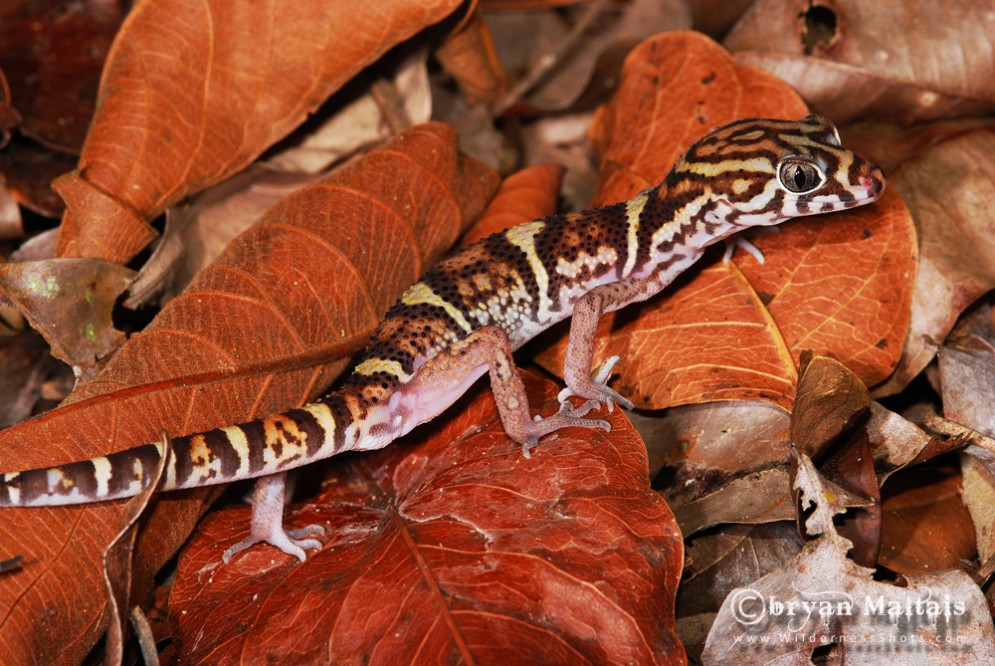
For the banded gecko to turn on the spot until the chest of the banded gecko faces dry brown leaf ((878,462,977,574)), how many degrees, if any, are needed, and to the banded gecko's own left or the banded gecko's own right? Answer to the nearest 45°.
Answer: approximately 45° to the banded gecko's own right

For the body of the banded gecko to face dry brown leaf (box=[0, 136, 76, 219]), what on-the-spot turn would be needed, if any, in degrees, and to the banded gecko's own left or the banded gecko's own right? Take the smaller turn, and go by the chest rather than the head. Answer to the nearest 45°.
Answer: approximately 135° to the banded gecko's own left

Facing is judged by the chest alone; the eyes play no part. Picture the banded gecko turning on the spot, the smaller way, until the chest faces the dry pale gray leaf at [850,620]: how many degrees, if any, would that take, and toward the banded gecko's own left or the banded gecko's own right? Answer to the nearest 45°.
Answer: approximately 90° to the banded gecko's own right

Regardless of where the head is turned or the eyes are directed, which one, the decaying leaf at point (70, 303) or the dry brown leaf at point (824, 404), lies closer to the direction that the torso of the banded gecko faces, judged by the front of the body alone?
the dry brown leaf

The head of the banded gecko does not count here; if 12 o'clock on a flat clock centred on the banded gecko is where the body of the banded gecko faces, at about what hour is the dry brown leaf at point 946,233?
The dry brown leaf is roughly at 12 o'clock from the banded gecko.

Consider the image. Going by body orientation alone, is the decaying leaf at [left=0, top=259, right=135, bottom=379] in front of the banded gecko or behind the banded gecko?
behind

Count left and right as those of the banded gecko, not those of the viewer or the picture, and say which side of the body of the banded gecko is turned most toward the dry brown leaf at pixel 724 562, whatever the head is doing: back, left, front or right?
right

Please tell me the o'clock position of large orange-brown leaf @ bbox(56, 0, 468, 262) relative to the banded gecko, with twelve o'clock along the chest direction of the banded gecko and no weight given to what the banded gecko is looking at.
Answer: The large orange-brown leaf is roughly at 8 o'clock from the banded gecko.

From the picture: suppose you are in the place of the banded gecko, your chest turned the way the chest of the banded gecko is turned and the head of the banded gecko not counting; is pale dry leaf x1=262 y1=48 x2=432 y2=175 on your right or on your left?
on your left

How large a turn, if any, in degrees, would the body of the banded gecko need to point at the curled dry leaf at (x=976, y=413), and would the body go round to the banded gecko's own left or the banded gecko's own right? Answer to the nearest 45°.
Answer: approximately 45° to the banded gecko's own right

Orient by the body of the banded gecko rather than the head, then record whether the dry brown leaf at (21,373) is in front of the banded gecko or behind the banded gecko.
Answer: behind

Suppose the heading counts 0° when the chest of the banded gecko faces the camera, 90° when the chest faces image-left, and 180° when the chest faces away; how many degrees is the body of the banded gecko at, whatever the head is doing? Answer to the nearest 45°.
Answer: approximately 270°
